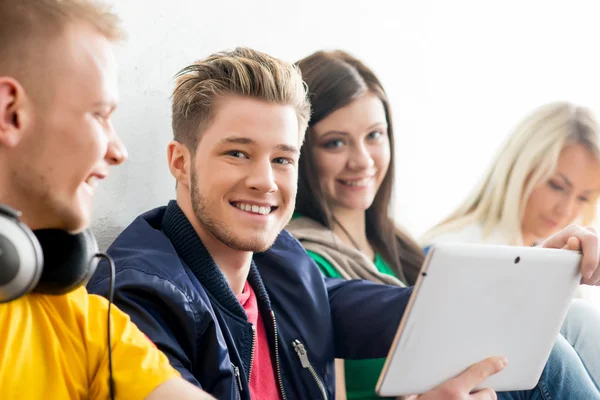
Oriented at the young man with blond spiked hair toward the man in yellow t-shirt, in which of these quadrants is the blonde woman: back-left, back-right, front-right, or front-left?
back-left

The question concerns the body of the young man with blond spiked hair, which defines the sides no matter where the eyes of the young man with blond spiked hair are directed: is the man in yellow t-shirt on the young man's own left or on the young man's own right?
on the young man's own right

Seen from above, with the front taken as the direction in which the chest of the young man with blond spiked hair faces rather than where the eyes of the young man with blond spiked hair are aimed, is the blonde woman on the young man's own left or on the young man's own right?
on the young man's own left

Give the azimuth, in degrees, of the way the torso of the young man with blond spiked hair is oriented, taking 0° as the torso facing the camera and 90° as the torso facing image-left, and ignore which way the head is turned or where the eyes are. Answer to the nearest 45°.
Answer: approximately 315°

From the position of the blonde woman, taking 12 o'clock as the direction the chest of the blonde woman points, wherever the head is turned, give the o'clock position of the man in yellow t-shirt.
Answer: The man in yellow t-shirt is roughly at 2 o'clock from the blonde woman.

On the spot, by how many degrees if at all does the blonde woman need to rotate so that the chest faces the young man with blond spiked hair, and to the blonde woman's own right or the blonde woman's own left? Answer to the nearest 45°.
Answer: approximately 45° to the blonde woman's own right
